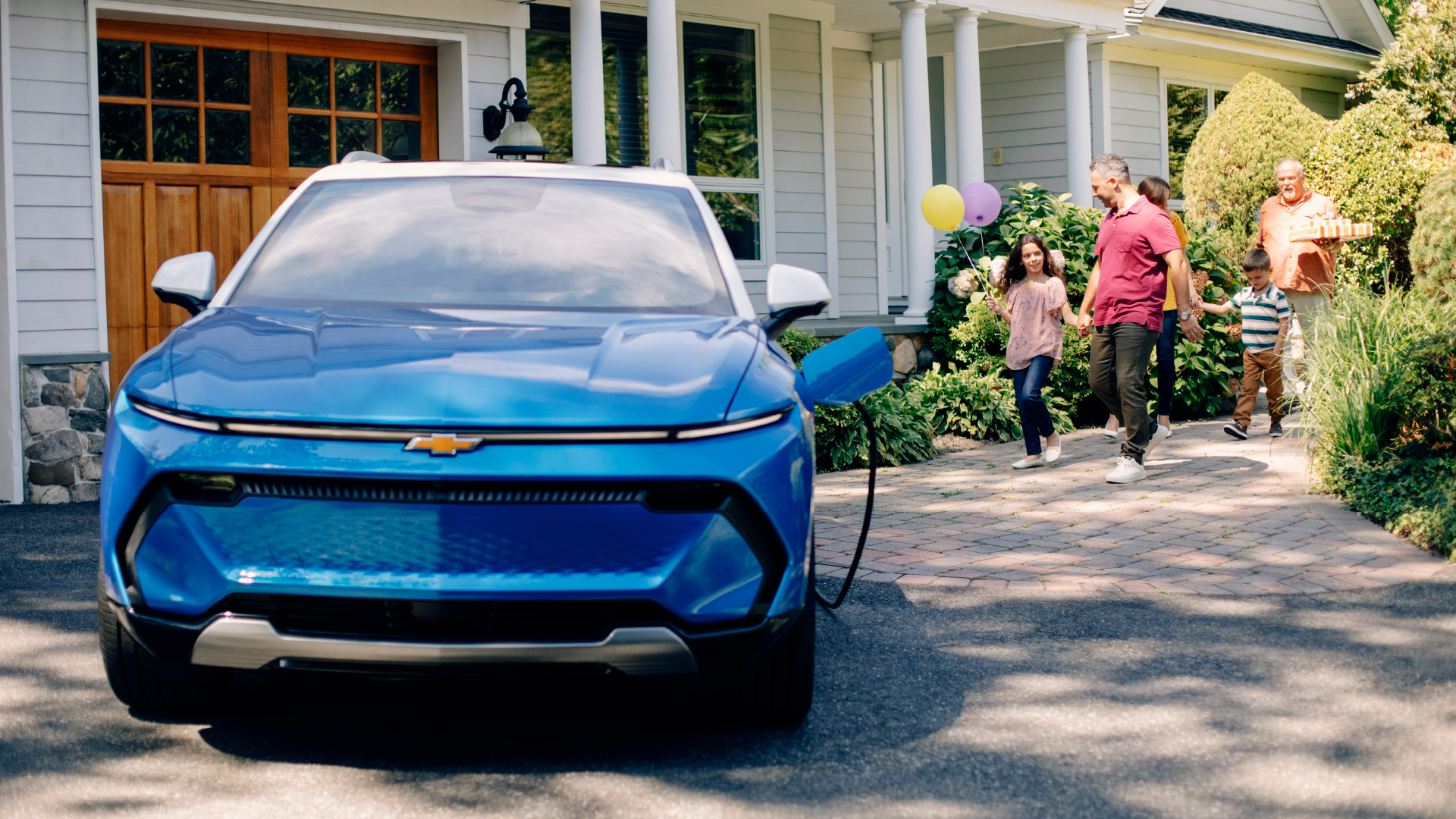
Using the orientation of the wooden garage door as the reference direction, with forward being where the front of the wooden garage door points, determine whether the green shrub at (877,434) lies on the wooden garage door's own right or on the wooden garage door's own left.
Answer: on the wooden garage door's own left

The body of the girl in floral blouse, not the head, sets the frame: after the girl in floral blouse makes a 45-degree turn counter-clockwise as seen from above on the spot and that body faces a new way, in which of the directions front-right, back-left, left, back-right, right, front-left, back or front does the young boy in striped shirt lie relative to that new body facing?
back-left

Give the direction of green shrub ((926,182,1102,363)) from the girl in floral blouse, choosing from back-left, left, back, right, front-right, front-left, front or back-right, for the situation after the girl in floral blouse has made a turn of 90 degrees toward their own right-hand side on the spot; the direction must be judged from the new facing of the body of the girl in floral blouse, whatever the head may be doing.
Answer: front-right

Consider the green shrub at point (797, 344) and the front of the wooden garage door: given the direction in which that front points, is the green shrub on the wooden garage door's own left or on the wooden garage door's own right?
on the wooden garage door's own left

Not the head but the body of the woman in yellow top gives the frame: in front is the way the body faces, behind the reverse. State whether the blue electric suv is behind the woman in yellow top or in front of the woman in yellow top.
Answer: in front

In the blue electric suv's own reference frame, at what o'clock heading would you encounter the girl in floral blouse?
The girl in floral blouse is roughly at 7 o'clock from the blue electric suv.

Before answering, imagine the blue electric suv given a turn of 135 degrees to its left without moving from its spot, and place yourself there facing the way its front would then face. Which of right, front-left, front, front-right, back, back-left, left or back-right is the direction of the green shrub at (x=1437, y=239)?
front

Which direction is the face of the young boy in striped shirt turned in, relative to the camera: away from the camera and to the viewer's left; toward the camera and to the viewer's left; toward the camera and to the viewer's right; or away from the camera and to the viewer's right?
toward the camera and to the viewer's left

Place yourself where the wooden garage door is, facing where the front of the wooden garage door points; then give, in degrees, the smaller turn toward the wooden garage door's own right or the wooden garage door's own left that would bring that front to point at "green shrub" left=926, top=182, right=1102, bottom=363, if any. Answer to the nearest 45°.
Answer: approximately 90° to the wooden garage door's own left

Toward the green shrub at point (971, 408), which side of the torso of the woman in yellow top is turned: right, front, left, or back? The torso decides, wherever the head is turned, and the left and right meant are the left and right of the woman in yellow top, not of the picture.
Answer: right

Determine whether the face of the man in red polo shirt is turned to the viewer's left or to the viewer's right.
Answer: to the viewer's left

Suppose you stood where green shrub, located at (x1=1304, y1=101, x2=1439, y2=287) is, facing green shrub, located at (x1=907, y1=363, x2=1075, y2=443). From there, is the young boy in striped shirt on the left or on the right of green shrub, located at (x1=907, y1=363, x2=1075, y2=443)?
left

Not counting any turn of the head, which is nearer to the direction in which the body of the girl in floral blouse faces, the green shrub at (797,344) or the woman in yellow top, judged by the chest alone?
the green shrub

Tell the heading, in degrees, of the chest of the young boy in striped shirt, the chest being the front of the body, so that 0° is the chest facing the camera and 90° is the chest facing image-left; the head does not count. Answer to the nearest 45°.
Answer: approximately 45°

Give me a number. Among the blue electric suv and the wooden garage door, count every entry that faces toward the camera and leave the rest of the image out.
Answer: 2

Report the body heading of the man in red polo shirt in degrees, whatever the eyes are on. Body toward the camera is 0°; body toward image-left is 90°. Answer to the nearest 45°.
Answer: approximately 45°
